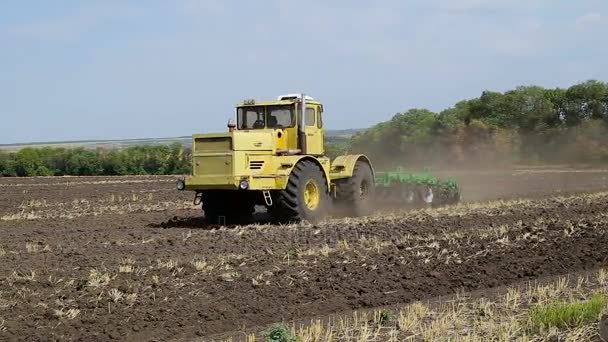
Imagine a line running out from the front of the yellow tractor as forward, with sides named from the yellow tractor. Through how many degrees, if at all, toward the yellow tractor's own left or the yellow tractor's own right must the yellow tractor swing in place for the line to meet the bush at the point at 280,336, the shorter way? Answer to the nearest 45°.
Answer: approximately 45° to the yellow tractor's own left

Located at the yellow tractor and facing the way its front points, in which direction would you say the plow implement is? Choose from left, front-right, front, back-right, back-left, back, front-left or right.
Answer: back

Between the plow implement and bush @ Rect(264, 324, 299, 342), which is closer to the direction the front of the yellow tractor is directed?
the bush

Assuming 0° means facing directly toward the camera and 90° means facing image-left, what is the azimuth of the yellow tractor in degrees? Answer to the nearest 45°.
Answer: approximately 45°
